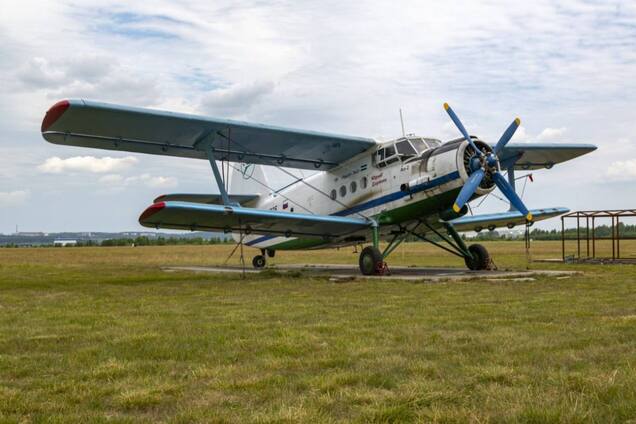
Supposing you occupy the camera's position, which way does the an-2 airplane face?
facing the viewer and to the right of the viewer
